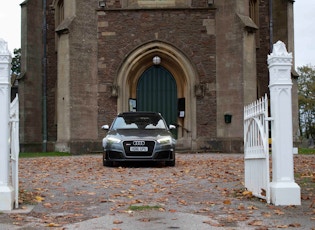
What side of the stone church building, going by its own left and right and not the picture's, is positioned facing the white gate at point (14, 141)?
front

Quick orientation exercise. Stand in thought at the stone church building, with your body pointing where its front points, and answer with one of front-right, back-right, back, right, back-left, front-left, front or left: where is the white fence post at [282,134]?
front

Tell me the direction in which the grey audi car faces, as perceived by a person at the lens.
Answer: facing the viewer

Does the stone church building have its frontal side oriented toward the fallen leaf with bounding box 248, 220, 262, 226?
yes

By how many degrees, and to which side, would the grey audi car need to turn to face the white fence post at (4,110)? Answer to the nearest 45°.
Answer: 0° — it already faces it

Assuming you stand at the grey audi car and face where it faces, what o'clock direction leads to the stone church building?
The stone church building is roughly at 6 o'clock from the grey audi car.

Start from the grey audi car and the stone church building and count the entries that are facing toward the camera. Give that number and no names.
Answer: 2

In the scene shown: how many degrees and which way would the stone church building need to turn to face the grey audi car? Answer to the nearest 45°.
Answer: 0° — it already faces it

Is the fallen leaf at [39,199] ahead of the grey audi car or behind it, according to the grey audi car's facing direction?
ahead

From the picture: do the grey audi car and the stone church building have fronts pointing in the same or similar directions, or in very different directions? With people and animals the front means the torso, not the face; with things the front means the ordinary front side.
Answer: same or similar directions

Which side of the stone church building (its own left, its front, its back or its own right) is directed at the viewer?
front

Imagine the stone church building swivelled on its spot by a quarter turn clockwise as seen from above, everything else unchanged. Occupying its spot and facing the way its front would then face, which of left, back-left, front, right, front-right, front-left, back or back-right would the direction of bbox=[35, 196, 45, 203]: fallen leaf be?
left
